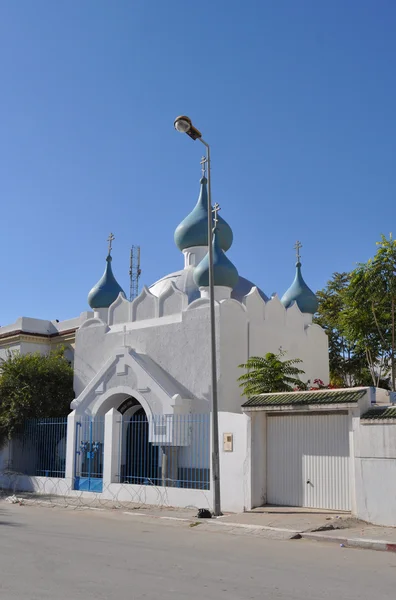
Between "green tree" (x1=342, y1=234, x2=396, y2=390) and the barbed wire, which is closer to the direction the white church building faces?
the barbed wire

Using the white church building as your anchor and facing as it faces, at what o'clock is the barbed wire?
The barbed wire is roughly at 1 o'clock from the white church building.

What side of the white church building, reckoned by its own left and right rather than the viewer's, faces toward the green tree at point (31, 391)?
right

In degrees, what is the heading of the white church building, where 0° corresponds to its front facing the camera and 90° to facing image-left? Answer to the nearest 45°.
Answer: approximately 45°

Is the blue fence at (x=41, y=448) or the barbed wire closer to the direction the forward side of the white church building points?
the barbed wire

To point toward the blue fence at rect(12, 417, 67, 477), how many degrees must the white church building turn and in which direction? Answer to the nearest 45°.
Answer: approximately 90° to its right

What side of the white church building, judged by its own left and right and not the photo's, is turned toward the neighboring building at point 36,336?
right
